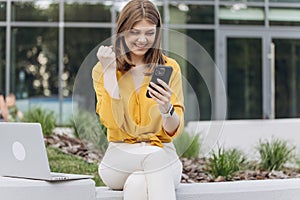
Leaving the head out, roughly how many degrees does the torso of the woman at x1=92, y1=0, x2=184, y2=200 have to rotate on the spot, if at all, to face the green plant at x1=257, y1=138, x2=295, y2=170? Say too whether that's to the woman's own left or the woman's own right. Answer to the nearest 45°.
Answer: approximately 135° to the woman's own left

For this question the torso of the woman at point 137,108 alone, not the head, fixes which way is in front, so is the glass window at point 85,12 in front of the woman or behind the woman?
behind

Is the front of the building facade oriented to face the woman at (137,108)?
yes

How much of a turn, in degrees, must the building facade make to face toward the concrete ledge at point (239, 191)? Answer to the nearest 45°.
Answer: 0° — it already faces it

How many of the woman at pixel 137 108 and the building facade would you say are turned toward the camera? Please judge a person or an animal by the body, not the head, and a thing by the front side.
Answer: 2

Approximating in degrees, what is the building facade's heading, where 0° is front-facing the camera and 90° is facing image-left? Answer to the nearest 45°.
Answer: approximately 0°

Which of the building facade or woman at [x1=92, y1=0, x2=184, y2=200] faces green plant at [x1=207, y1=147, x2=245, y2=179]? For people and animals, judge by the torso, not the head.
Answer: the building facade

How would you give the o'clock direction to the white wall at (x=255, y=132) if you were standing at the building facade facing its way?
The white wall is roughly at 12 o'clock from the building facade.

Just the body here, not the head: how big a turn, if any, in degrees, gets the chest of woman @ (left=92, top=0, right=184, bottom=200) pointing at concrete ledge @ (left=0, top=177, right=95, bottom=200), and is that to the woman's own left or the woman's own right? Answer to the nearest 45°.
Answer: approximately 90° to the woman's own right

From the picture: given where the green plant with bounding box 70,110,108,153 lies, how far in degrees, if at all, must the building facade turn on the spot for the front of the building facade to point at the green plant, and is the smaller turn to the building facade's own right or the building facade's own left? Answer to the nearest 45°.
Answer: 0° — it already faces it
